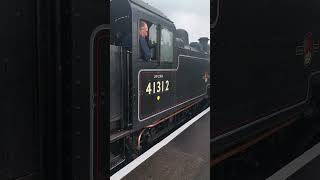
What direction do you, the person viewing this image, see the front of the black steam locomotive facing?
facing away from the viewer and to the right of the viewer
